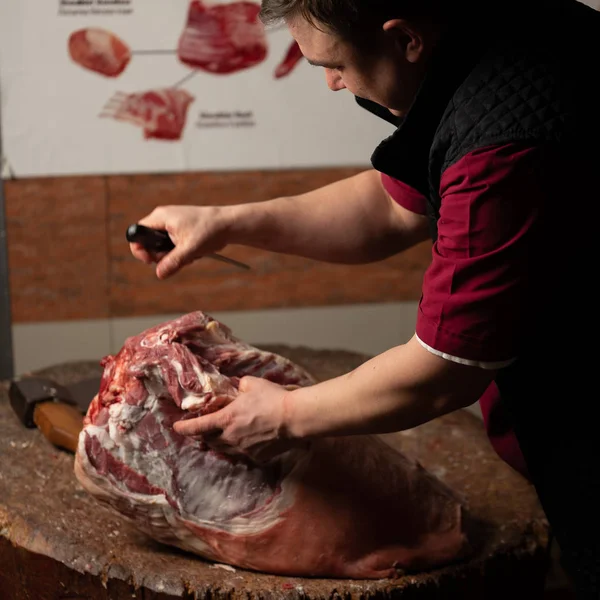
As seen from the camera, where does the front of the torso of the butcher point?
to the viewer's left

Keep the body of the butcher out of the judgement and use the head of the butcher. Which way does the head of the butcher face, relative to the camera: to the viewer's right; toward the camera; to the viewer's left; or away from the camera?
to the viewer's left
